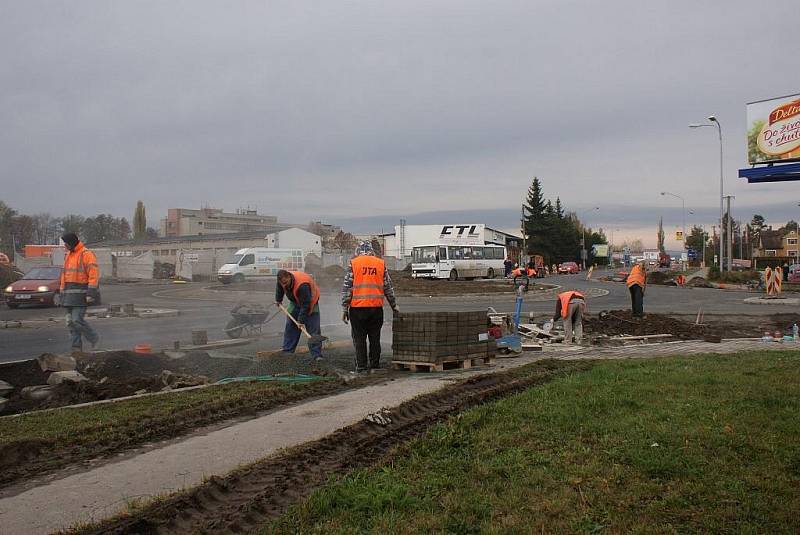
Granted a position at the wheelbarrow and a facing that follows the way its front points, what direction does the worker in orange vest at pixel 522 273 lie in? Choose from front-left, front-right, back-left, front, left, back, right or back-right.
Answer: back-right

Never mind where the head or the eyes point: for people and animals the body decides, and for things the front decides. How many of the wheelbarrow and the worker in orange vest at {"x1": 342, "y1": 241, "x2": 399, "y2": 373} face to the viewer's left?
1

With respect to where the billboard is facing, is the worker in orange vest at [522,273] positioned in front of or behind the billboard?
in front

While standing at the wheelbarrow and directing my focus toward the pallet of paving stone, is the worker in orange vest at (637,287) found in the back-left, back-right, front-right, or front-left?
front-left

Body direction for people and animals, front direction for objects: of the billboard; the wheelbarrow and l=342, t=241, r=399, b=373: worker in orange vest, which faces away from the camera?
the worker in orange vest

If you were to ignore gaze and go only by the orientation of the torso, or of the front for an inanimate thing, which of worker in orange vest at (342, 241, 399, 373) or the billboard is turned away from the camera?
the worker in orange vest

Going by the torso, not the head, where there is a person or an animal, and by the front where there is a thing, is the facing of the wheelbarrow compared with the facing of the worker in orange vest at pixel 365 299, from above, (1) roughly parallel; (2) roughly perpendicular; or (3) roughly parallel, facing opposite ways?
roughly perpendicular

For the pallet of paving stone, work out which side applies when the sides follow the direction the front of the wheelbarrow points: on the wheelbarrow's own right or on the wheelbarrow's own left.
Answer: on the wheelbarrow's own left

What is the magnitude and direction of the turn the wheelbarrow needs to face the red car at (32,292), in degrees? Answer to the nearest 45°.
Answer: approximately 45° to its right

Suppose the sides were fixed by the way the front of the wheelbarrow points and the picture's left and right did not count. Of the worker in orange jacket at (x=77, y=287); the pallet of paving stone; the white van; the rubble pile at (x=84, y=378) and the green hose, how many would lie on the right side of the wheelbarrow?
1

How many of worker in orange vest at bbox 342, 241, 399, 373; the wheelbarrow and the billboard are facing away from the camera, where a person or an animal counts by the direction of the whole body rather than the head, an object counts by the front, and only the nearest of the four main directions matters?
1

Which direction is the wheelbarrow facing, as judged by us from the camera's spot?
facing to the left of the viewer

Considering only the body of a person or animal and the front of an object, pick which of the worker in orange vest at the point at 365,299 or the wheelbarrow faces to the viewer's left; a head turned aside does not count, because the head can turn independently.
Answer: the wheelbarrow

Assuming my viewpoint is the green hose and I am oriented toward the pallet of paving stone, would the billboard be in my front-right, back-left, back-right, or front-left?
front-left

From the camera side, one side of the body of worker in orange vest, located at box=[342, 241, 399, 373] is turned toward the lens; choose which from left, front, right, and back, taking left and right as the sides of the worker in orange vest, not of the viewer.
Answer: back
